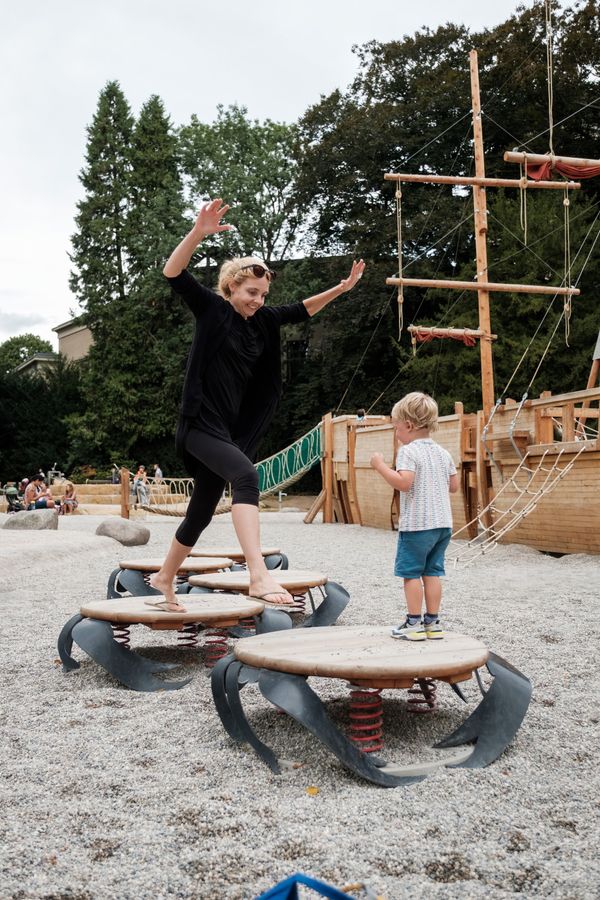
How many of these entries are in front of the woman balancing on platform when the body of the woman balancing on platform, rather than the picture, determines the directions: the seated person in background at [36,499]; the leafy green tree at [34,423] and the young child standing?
1

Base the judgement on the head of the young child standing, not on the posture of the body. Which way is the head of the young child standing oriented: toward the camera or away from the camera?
away from the camera

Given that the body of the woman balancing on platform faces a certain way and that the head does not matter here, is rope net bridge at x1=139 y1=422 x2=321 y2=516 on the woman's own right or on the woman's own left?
on the woman's own left

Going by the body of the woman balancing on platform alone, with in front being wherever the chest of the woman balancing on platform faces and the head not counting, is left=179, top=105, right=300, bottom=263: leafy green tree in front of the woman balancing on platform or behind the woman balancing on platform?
behind

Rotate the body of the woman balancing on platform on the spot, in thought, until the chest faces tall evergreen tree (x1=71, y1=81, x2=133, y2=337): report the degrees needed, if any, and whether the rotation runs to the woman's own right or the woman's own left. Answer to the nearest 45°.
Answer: approximately 135° to the woman's own left

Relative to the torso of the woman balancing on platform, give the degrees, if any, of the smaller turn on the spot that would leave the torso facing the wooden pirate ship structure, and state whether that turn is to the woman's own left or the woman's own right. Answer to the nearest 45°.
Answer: approximately 90° to the woman's own left

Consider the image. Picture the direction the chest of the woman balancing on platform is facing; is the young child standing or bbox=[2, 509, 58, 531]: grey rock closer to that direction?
the young child standing

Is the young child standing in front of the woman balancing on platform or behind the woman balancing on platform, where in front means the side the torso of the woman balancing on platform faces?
in front

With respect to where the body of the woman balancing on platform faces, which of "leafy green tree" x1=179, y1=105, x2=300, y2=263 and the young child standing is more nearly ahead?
the young child standing

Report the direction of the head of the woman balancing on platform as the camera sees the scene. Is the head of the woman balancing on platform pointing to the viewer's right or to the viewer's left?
to the viewer's right

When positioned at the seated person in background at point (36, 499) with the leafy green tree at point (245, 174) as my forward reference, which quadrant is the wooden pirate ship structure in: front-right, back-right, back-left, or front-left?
back-right

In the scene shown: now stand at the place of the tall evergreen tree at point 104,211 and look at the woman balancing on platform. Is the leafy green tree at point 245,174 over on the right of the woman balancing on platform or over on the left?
left

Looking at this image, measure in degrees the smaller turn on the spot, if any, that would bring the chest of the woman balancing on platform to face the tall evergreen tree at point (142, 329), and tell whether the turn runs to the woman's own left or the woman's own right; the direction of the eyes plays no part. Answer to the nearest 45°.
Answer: approximately 135° to the woman's own left

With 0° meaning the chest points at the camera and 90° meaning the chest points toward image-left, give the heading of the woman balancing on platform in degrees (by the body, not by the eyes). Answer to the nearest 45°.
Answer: approximately 315°
